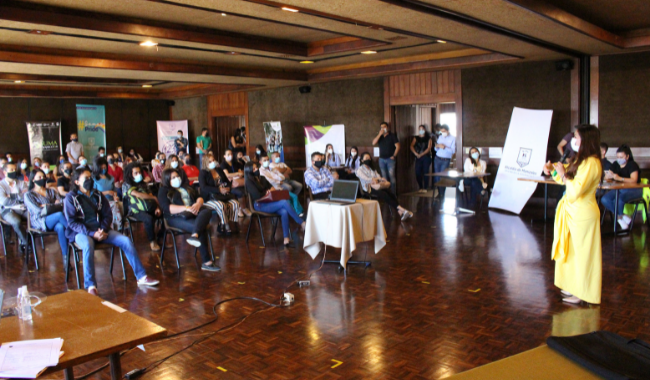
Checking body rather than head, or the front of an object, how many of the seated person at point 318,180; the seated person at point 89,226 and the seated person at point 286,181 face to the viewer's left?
0

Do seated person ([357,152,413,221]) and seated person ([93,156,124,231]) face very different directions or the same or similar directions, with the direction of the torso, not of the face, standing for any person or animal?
same or similar directions

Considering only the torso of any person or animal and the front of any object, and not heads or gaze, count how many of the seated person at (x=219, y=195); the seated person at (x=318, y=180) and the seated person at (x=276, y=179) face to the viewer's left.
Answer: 0

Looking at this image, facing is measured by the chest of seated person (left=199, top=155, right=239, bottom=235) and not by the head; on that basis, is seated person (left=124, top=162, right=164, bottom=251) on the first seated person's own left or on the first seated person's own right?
on the first seated person's own right

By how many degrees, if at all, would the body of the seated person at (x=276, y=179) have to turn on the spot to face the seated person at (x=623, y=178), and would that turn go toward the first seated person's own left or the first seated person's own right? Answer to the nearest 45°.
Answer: approximately 45° to the first seated person's own left

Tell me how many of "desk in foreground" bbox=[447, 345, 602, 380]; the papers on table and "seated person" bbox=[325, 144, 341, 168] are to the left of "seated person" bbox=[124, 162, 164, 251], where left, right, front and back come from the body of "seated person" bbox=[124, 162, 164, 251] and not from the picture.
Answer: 1

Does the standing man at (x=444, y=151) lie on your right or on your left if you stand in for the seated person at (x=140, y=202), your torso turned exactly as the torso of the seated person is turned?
on your left

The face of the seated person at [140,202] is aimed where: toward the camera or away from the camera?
toward the camera

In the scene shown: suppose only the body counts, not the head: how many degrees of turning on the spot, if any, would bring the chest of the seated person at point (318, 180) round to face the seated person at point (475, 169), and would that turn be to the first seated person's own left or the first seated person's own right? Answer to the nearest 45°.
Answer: approximately 90° to the first seated person's own left

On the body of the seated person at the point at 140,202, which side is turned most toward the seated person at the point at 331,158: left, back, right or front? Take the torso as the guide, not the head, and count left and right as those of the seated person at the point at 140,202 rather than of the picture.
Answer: left

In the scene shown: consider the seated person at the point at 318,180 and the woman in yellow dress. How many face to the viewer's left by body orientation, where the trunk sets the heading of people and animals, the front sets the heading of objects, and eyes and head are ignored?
1

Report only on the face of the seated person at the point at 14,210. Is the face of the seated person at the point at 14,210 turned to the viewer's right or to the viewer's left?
to the viewer's right

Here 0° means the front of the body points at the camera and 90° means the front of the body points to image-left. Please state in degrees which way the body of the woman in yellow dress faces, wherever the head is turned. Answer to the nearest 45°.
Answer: approximately 90°

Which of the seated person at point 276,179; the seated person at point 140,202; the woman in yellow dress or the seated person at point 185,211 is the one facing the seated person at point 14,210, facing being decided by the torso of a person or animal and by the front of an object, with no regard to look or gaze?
the woman in yellow dress
